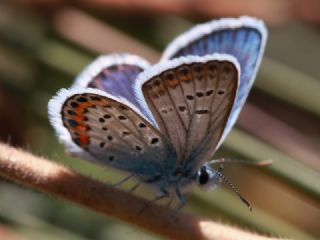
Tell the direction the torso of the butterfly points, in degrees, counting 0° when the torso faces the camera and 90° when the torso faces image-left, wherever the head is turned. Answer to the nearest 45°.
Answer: approximately 270°
